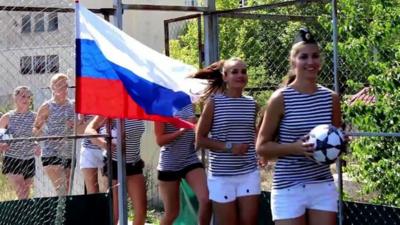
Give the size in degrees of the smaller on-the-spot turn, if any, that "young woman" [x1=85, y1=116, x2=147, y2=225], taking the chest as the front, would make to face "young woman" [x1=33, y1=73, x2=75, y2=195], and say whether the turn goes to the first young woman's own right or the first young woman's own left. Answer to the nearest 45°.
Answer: approximately 180°

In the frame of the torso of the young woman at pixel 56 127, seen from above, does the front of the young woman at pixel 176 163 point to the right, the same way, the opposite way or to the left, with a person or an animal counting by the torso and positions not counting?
the same way

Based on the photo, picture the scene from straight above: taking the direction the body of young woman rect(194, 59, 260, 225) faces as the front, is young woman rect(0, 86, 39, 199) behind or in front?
behind

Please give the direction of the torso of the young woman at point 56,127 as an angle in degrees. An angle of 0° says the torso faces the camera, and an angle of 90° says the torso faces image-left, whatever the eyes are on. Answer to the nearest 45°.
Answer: approximately 315°

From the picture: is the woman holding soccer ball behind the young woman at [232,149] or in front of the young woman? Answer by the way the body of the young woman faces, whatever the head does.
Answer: in front

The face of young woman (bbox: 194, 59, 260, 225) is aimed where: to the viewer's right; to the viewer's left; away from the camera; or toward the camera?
toward the camera

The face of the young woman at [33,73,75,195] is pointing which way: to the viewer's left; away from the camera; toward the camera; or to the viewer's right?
toward the camera

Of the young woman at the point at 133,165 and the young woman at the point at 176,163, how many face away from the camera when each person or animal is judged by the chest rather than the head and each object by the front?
0

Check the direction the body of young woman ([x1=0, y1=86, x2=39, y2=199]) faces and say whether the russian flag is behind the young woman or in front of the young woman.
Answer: in front

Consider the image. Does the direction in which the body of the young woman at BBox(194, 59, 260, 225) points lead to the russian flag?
no

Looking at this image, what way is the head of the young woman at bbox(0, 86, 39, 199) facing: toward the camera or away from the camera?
toward the camera

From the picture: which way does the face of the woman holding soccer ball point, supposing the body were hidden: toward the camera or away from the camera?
toward the camera

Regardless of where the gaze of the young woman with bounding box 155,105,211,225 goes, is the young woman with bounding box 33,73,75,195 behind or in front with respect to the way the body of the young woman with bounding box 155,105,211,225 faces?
behind
